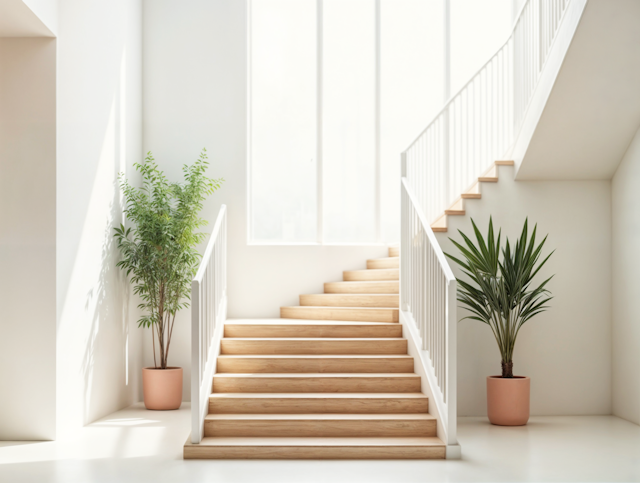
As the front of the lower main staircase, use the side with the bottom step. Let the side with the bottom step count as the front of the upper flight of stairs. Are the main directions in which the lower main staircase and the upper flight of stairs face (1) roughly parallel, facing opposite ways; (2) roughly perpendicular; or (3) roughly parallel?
roughly perpendicular

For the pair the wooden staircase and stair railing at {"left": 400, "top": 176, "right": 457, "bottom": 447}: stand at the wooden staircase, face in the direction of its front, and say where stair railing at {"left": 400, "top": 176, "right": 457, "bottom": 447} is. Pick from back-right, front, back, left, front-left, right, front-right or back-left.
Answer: left

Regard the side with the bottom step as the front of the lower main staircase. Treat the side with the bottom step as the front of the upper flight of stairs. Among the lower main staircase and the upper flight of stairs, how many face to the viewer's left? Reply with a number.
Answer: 1
